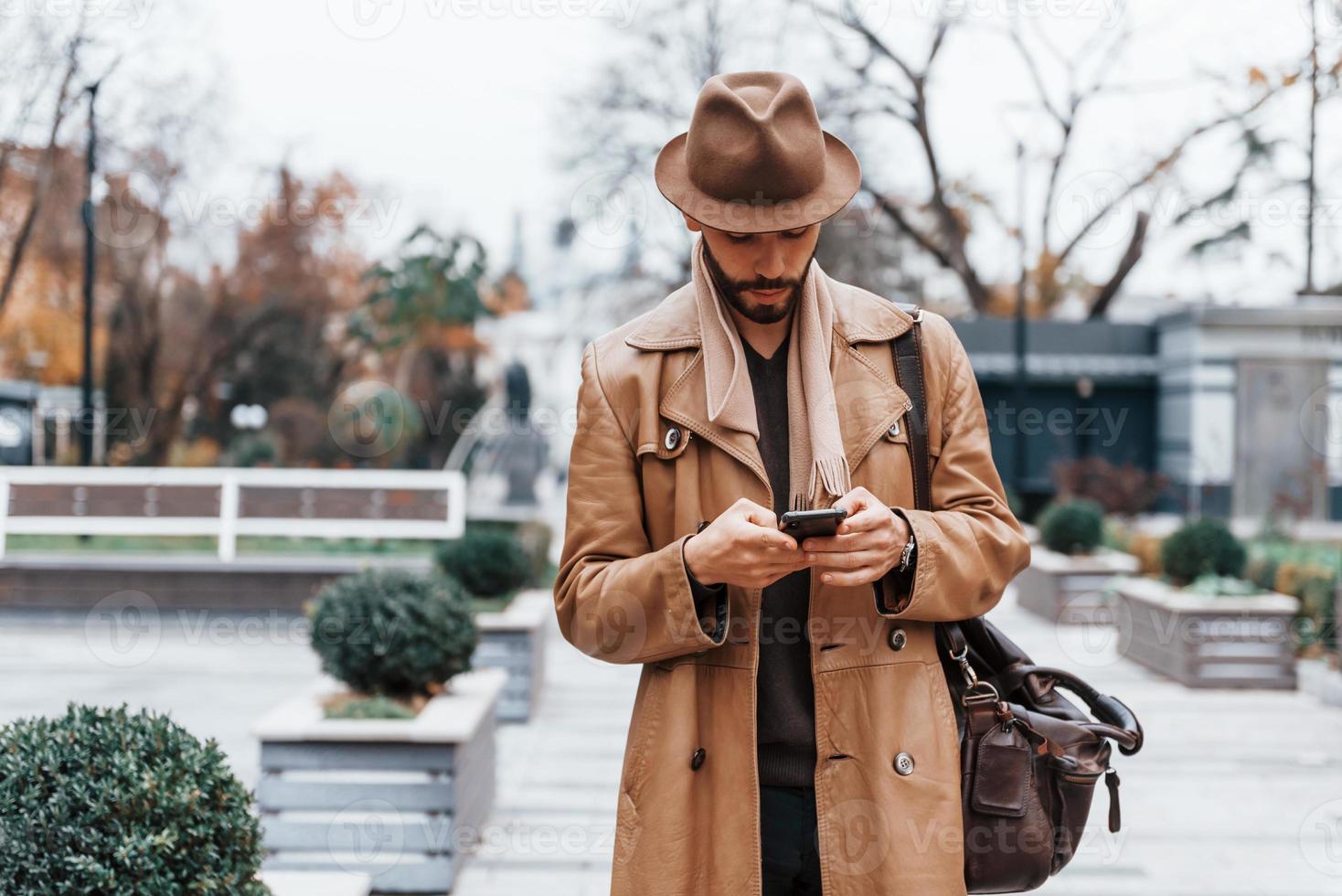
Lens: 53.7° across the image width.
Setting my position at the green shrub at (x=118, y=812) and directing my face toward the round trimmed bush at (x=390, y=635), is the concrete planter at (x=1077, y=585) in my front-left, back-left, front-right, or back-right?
front-right

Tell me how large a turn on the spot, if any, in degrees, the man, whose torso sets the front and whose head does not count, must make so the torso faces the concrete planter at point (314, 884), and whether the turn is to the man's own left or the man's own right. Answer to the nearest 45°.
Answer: approximately 135° to the man's own right

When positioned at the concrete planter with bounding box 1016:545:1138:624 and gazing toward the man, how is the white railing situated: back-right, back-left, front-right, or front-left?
front-right

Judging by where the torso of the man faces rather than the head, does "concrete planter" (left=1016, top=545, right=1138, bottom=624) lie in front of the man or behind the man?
behind

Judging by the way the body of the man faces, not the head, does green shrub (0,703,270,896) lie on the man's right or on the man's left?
on the man's right

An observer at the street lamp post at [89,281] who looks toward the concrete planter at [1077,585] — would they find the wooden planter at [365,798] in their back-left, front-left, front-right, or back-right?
front-right

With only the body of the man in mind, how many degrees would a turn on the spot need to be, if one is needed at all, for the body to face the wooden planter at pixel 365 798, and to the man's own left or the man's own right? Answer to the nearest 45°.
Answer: approximately 135° to the man's own right

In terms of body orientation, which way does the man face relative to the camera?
toward the camera

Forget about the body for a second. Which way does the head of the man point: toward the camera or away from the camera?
toward the camera

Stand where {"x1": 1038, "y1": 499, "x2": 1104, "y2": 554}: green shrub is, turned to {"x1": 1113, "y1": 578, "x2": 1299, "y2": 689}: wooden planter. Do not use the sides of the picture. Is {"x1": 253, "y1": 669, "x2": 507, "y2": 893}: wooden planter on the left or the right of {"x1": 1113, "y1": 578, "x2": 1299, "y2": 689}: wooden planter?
right

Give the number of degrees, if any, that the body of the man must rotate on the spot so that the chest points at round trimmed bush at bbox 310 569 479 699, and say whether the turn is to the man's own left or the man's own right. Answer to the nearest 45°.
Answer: approximately 135° to the man's own right

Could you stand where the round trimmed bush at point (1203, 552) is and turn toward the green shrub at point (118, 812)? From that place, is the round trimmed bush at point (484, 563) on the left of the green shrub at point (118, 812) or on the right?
right

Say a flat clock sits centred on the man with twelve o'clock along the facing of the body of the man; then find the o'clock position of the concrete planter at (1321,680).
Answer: The concrete planter is roughly at 7 o'clock from the man.
